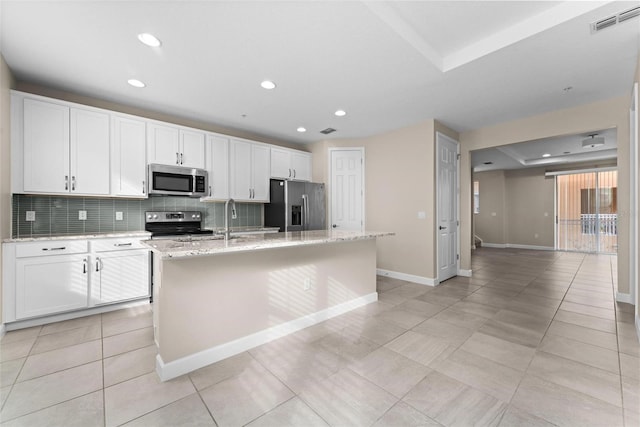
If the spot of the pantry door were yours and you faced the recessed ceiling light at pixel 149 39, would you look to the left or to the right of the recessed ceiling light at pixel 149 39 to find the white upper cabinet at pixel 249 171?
right

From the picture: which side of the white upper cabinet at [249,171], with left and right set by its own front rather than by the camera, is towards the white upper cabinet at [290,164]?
left

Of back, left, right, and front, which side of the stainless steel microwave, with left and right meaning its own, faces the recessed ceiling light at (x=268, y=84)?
front

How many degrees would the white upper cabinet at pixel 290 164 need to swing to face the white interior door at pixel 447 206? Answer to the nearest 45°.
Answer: approximately 45° to its left

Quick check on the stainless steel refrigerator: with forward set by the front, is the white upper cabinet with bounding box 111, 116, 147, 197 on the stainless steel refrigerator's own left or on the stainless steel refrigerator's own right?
on the stainless steel refrigerator's own right

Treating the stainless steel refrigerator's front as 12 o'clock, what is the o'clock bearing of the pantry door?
The pantry door is roughly at 10 o'clock from the stainless steel refrigerator.

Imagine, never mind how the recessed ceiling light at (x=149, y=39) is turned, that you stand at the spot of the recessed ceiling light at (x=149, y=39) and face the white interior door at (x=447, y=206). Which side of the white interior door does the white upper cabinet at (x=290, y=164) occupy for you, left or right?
left

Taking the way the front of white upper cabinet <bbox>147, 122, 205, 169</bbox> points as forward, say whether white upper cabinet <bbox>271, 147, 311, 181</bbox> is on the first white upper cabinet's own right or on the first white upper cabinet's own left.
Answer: on the first white upper cabinet's own left

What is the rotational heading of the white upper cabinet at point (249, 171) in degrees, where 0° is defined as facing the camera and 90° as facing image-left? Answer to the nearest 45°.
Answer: approximately 315°
